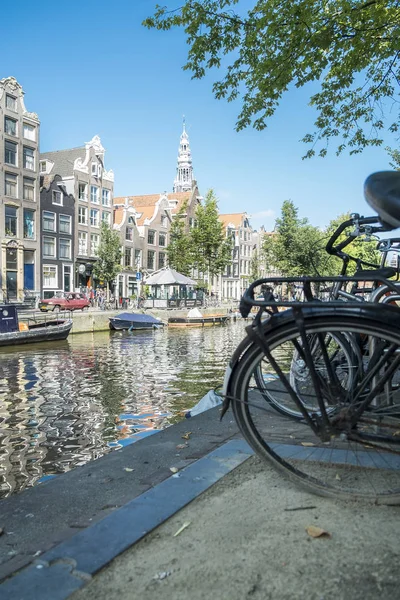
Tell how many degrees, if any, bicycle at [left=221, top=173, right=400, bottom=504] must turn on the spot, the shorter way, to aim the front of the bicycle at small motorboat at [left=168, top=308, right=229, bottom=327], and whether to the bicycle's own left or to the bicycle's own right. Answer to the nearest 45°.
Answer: approximately 90° to the bicycle's own left

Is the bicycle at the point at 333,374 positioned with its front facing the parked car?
no

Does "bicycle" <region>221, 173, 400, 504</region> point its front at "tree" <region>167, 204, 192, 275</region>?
no

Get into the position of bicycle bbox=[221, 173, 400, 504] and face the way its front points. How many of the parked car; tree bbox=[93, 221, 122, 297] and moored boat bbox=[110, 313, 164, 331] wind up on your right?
0

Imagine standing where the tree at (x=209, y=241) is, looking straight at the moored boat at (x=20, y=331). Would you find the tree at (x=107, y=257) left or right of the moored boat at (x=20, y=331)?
right

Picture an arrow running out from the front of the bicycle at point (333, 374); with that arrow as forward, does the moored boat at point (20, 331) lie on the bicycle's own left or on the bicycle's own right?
on the bicycle's own left

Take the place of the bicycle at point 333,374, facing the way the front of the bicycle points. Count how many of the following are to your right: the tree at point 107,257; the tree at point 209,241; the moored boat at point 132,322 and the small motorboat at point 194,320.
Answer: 0

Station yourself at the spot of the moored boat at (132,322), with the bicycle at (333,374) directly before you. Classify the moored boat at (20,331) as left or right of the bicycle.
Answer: right
